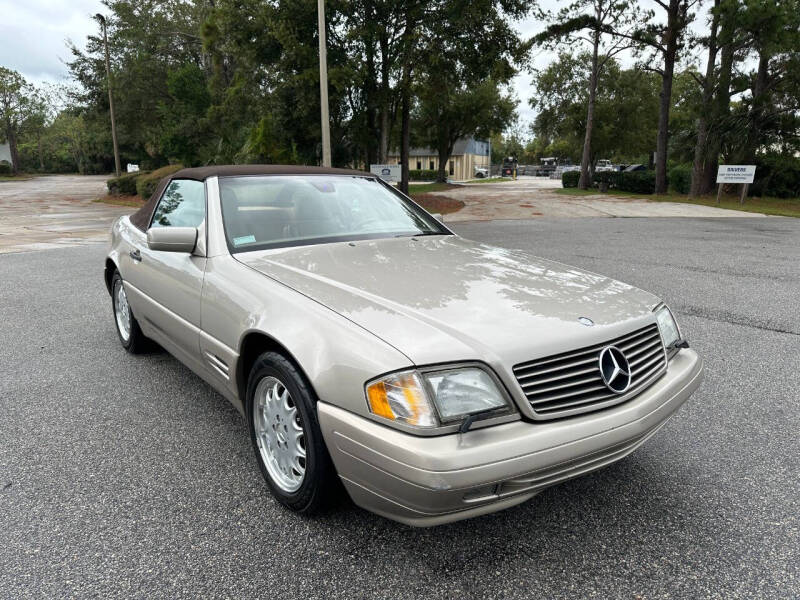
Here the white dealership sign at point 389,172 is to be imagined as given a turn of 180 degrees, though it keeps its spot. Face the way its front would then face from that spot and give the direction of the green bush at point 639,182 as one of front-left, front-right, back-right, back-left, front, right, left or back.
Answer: front-right

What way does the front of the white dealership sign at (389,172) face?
toward the camera

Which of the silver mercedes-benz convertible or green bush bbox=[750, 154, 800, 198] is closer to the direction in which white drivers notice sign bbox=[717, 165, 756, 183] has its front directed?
the silver mercedes-benz convertible

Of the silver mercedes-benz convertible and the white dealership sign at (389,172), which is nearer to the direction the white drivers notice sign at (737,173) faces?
the silver mercedes-benz convertible

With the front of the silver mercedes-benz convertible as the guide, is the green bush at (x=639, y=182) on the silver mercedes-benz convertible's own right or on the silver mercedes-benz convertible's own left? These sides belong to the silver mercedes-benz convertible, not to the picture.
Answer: on the silver mercedes-benz convertible's own left

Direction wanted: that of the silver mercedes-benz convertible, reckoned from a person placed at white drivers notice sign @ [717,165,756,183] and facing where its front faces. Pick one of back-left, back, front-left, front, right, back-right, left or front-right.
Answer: front

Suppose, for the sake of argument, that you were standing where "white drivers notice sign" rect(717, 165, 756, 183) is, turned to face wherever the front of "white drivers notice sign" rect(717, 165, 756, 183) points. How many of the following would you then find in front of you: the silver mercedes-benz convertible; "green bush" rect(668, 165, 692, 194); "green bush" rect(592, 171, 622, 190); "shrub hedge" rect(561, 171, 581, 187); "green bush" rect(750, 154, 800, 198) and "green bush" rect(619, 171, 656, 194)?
1

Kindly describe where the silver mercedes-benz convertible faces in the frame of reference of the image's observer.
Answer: facing the viewer and to the right of the viewer

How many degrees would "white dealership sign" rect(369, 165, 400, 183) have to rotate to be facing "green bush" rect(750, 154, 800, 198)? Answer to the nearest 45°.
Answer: approximately 135° to its left

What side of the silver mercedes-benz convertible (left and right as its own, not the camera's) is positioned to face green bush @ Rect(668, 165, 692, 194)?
left

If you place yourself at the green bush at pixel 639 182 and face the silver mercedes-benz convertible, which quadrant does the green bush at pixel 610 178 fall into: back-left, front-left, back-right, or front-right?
back-right

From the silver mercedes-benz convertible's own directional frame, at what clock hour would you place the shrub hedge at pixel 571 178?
The shrub hedge is roughly at 8 o'clock from the silver mercedes-benz convertible.

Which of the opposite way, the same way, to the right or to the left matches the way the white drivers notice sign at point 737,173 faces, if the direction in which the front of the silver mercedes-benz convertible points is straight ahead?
to the right

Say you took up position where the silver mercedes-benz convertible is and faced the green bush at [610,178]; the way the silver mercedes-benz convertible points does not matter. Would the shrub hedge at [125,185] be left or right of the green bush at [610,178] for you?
left

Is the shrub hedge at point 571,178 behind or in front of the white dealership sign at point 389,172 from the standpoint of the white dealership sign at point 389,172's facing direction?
behind

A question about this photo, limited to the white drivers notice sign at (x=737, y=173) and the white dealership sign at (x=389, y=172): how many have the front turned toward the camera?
2
